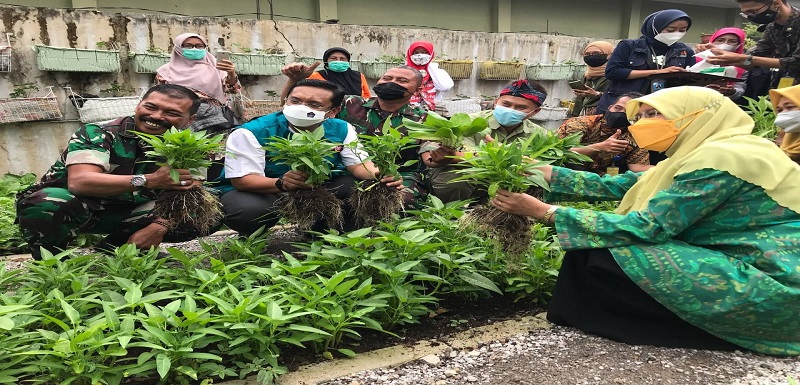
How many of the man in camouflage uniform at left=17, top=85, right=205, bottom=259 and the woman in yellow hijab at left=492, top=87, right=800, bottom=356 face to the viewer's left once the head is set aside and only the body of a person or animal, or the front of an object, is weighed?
1

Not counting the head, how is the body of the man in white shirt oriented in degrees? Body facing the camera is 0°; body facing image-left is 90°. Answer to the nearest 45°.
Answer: approximately 315°

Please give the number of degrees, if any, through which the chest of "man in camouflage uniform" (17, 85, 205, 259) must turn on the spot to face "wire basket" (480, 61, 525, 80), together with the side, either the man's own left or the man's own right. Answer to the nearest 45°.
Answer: approximately 90° to the man's own left

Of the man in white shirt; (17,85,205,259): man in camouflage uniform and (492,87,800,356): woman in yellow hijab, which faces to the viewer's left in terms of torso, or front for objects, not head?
the woman in yellow hijab

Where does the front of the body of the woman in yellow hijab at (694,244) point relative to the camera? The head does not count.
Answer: to the viewer's left

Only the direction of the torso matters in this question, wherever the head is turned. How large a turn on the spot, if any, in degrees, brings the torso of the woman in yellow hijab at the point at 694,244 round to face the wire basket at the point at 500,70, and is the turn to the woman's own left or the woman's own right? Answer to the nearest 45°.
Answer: approximately 90° to the woman's own right

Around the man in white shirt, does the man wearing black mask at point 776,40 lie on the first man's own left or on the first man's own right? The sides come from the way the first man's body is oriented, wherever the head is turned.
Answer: on the first man's own left

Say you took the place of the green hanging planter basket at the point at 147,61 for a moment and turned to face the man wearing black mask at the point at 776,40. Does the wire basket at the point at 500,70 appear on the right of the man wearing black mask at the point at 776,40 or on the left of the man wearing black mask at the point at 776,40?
left

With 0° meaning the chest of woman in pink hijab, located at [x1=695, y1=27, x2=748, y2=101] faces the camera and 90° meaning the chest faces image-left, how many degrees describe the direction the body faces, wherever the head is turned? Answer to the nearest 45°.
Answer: approximately 45°

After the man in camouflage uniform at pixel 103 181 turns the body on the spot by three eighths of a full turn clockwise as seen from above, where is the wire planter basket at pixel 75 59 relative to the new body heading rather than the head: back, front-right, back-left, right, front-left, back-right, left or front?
right

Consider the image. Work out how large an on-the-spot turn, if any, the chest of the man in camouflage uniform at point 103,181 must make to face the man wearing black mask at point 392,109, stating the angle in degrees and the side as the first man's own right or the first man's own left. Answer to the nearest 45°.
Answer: approximately 45° to the first man's own left

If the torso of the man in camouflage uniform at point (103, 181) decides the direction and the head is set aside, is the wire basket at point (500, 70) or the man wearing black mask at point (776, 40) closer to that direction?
the man wearing black mask
